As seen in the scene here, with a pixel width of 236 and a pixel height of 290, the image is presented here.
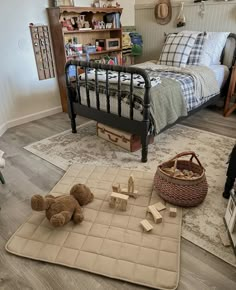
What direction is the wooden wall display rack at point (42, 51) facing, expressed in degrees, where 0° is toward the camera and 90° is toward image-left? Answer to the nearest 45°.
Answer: approximately 315°

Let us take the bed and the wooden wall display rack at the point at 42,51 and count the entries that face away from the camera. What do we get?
0

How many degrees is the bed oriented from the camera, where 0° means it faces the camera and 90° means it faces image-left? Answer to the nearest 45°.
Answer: approximately 45°

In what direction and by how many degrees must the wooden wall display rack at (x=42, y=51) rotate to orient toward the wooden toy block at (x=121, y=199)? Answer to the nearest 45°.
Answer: approximately 45° to its right

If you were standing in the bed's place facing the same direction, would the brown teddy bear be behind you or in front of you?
in front

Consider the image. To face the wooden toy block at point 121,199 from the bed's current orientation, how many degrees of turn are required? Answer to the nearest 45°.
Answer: approximately 45° to its left

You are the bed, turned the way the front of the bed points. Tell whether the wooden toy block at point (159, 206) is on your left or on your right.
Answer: on your left

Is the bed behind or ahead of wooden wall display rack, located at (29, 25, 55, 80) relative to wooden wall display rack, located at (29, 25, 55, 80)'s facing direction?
ahead
